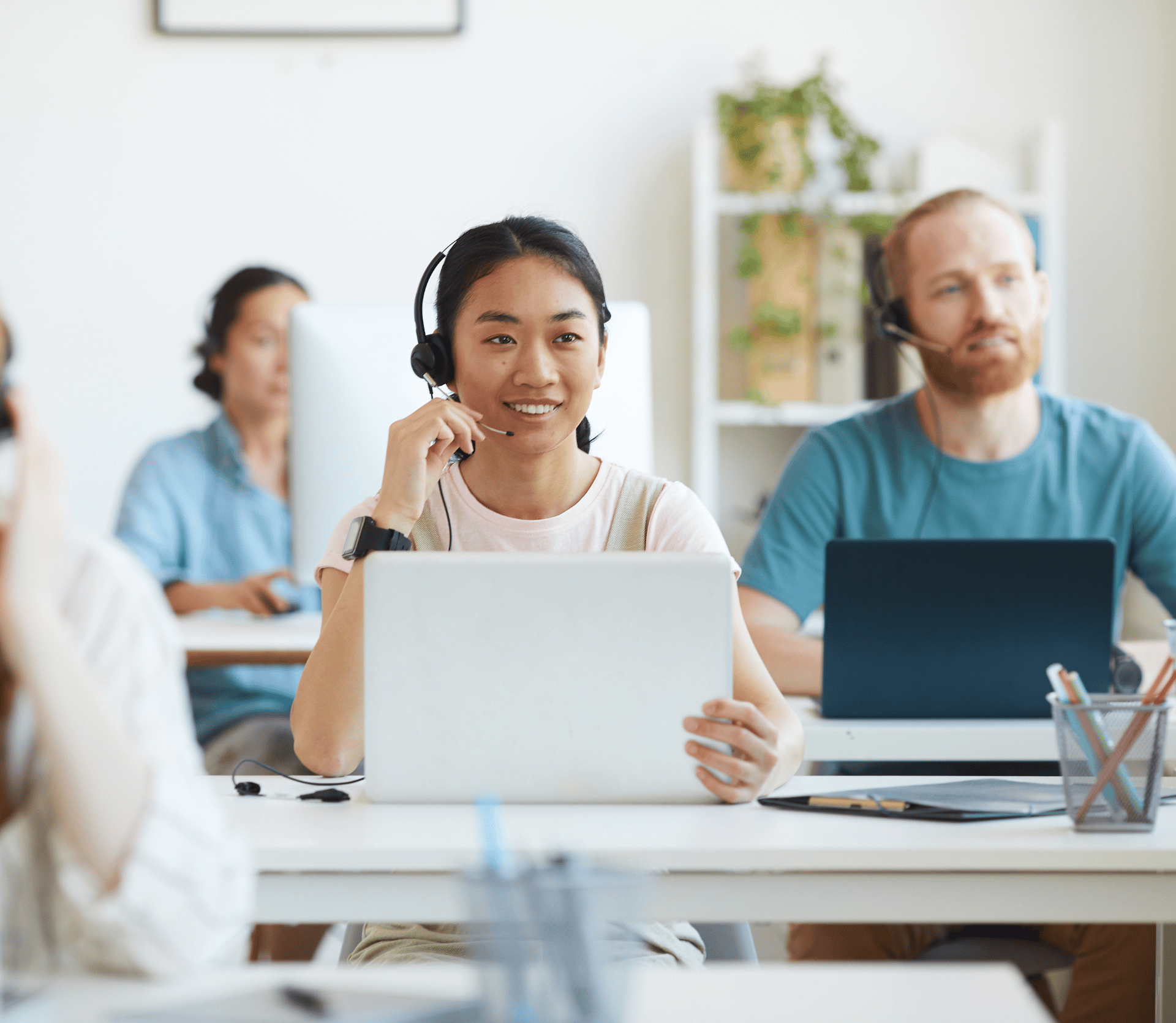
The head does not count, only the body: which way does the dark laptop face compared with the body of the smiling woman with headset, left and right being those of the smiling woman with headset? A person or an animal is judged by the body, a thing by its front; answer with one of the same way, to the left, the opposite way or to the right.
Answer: the opposite way

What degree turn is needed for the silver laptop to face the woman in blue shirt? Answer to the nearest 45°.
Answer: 0° — it already faces them

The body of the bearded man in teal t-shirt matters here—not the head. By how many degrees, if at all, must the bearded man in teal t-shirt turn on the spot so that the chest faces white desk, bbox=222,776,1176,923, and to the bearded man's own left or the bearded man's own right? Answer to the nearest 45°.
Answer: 0° — they already face it

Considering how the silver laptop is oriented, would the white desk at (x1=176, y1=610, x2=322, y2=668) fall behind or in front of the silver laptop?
in front

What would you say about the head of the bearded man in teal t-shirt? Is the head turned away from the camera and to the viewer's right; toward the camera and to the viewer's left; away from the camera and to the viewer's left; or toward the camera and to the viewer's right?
toward the camera and to the viewer's right

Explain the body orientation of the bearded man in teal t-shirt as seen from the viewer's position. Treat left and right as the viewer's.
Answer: facing the viewer

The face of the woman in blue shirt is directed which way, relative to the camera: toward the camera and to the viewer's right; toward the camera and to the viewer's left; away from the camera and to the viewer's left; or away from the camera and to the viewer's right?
toward the camera and to the viewer's right

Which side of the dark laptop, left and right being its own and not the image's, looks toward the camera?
back

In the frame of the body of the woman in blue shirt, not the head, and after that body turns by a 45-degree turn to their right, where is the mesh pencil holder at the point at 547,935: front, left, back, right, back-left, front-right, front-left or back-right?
front

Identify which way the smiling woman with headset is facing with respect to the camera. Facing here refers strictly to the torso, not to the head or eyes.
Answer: toward the camera

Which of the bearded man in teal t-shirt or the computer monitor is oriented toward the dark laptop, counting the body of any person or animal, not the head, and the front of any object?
the bearded man in teal t-shirt

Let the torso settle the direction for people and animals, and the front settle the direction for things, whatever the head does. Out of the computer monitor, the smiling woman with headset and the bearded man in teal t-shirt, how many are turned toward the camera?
2

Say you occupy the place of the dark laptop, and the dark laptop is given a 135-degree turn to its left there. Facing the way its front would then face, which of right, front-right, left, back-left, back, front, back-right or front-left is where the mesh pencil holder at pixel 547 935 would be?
front-left

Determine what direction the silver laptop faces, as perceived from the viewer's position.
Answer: facing away from the viewer
